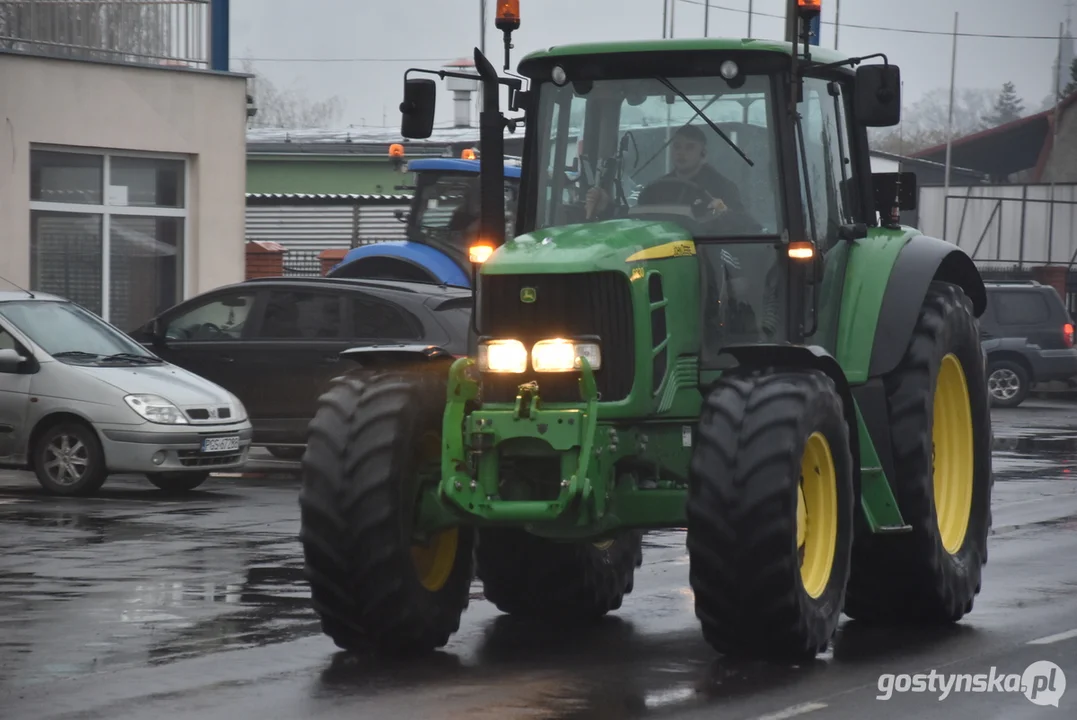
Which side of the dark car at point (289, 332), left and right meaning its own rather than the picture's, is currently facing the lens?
left

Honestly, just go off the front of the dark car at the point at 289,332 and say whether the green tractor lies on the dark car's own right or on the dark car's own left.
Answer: on the dark car's own left

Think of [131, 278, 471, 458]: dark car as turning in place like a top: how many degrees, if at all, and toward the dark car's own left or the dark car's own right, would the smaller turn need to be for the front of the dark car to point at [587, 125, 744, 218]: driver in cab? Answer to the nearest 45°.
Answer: approximately 90° to the dark car's own left
